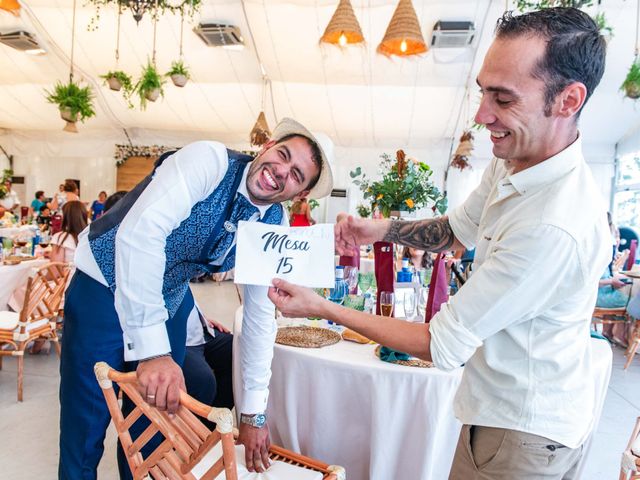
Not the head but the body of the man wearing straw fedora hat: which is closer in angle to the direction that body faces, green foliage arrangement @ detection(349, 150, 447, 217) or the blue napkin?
the blue napkin

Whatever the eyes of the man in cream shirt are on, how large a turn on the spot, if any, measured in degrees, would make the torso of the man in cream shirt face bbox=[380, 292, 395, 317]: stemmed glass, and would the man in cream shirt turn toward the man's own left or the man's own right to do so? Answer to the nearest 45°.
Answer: approximately 90° to the man's own right

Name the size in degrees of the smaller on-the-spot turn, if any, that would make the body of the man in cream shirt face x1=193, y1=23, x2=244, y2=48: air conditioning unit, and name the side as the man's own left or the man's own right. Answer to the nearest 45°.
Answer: approximately 45° to the man's own right

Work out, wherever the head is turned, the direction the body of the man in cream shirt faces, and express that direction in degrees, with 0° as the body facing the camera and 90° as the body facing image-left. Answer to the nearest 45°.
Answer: approximately 90°

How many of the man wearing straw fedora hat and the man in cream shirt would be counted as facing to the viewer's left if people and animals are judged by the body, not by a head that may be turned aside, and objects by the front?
1

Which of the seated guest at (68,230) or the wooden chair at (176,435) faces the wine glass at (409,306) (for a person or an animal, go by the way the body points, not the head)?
the wooden chair

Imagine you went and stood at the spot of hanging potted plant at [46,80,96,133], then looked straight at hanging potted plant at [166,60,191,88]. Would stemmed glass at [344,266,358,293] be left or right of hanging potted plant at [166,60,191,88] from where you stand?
right

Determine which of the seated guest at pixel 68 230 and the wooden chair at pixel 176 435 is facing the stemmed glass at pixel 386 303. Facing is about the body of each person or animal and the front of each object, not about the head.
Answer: the wooden chair
